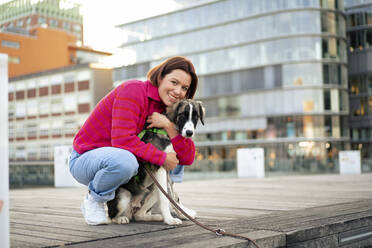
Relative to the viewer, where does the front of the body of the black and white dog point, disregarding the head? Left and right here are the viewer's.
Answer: facing the viewer and to the right of the viewer

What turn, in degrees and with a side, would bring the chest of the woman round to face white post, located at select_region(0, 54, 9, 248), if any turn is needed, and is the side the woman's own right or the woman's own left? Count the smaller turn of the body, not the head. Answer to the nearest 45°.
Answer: approximately 90° to the woman's own right

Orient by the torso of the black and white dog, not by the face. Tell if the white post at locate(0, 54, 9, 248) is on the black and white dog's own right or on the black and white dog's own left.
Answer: on the black and white dog's own right

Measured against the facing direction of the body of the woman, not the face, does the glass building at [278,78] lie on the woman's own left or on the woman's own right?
on the woman's own left

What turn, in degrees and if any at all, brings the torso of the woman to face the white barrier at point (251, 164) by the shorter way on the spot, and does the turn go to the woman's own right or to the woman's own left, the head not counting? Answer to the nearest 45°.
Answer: approximately 90° to the woman's own left

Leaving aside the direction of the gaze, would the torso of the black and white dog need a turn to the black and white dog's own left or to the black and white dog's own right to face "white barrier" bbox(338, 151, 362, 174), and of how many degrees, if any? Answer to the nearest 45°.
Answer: approximately 90° to the black and white dog's own left

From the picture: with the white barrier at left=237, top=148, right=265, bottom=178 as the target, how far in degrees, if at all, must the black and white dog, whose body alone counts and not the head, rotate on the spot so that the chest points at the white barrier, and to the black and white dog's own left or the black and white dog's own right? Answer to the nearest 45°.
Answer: approximately 135° to the black and white dog's own left
